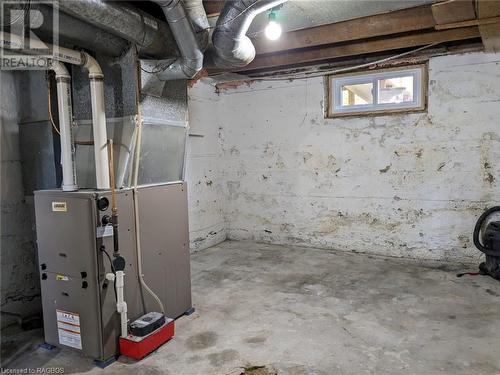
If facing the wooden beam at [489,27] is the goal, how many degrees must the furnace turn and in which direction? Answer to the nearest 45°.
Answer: approximately 135° to its left

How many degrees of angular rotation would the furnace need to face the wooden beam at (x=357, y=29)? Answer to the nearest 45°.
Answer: approximately 135° to its left

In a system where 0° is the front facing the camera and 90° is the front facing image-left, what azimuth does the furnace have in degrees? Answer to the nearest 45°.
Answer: approximately 45°
